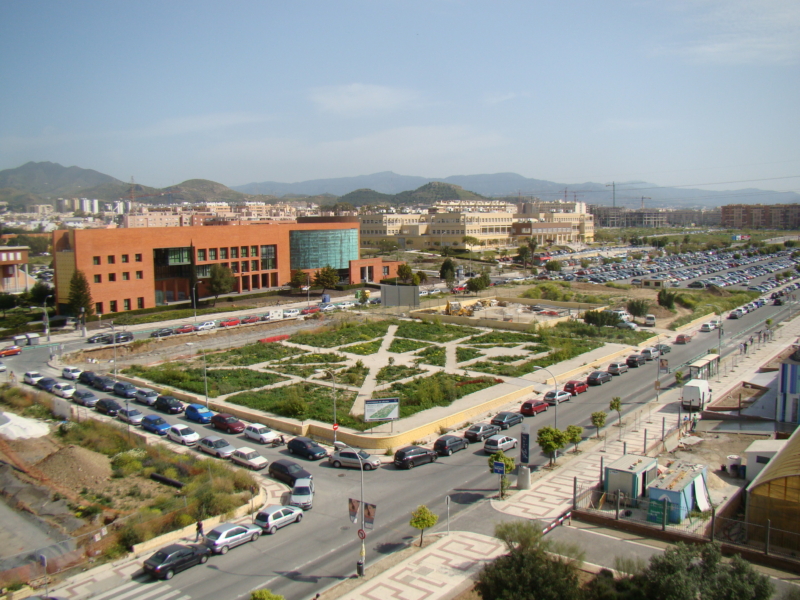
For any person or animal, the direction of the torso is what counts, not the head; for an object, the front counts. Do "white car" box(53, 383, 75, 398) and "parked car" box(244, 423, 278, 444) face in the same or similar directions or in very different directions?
same or similar directions

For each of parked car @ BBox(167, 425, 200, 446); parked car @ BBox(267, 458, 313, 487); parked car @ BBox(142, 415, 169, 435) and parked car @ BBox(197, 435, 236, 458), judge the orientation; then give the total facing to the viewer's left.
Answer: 0

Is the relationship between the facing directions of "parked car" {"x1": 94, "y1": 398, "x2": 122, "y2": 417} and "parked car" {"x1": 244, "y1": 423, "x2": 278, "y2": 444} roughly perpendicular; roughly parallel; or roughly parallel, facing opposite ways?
roughly parallel

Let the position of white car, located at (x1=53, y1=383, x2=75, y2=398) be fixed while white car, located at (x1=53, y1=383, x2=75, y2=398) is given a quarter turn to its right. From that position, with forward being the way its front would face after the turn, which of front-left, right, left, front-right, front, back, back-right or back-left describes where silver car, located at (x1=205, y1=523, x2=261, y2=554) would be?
front-left

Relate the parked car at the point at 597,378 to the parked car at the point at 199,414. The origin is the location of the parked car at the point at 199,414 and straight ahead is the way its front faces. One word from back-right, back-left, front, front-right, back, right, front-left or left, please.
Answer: front-left

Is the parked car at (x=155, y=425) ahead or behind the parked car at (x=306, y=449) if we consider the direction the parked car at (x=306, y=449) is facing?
behind

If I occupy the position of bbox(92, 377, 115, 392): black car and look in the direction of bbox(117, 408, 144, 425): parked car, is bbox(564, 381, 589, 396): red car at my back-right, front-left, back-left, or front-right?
front-left

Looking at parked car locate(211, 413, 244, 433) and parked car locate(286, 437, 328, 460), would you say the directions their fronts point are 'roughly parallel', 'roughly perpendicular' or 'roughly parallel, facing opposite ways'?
roughly parallel

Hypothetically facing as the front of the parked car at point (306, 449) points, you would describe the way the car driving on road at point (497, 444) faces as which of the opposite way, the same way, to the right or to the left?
to the left

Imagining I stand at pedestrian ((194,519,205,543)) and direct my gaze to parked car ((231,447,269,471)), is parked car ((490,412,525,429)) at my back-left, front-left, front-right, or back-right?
front-right

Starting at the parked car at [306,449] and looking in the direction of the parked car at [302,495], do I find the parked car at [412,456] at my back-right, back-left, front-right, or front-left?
front-left

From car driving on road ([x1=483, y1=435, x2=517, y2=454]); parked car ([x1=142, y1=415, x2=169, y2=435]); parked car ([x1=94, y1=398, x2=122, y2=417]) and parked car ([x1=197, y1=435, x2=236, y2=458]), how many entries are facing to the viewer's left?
0
